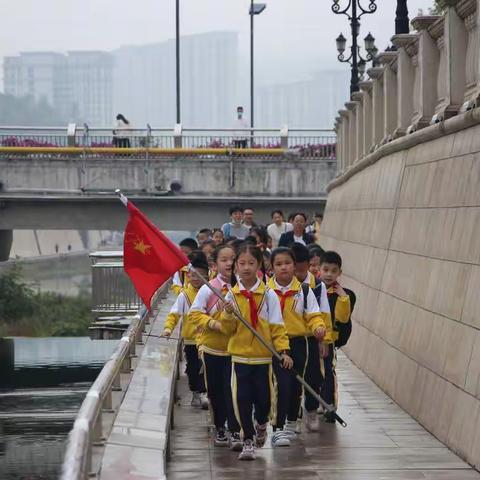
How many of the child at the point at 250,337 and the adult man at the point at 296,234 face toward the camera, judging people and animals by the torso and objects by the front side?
2

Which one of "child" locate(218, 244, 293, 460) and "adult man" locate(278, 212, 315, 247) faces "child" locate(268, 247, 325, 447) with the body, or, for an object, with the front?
the adult man

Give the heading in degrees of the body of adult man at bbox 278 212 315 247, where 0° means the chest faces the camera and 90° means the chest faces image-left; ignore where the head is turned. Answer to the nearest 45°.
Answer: approximately 0°

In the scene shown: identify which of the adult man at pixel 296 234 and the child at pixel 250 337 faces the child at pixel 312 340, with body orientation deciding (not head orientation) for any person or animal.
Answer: the adult man

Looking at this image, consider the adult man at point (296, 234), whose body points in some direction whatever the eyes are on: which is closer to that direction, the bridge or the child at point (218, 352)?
the child

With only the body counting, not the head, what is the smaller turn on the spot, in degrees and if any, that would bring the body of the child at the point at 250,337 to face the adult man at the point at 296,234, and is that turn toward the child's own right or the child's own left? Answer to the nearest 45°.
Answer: approximately 180°
